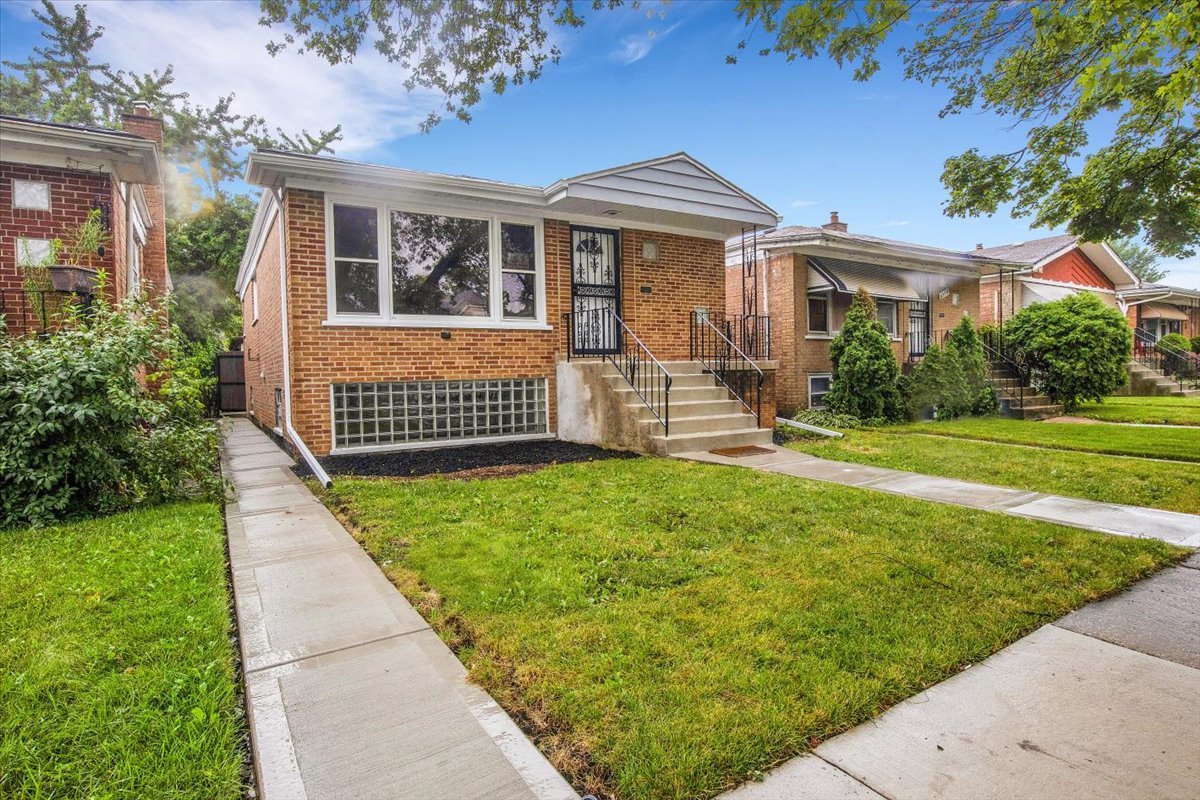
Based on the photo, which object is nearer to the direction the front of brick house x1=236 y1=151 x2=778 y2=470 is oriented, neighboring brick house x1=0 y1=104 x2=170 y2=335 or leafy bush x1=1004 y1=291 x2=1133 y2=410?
the leafy bush

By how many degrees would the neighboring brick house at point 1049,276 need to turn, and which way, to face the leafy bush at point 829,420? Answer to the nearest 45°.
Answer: approximately 45° to its right

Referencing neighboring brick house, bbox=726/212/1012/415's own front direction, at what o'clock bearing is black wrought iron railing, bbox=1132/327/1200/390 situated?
The black wrought iron railing is roughly at 9 o'clock from the neighboring brick house.

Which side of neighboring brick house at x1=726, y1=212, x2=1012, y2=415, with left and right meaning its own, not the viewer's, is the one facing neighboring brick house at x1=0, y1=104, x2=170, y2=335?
right

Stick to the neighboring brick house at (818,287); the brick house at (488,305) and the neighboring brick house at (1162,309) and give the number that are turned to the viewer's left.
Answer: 0

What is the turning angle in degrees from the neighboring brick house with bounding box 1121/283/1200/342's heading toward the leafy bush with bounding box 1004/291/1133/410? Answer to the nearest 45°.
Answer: approximately 45° to its right

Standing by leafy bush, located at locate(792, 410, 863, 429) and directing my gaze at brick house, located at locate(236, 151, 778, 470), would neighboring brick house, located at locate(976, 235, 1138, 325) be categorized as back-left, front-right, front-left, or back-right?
back-right

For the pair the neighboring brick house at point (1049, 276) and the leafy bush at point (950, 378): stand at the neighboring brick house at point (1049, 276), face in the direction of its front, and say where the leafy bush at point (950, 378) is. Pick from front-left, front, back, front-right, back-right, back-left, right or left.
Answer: front-right

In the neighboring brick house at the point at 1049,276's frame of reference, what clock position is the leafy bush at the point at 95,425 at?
The leafy bush is roughly at 2 o'clock from the neighboring brick house.

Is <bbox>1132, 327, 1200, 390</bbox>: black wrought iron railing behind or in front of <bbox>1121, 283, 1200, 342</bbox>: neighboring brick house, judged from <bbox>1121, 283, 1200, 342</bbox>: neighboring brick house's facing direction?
in front

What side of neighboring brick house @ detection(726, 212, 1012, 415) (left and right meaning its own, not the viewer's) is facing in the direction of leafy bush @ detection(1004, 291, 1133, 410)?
left

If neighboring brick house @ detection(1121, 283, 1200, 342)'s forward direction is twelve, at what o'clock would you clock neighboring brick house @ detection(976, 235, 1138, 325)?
neighboring brick house @ detection(976, 235, 1138, 325) is roughly at 2 o'clock from neighboring brick house @ detection(1121, 283, 1200, 342).

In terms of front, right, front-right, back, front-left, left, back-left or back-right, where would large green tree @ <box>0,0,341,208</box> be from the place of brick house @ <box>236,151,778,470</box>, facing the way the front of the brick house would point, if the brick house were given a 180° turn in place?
front

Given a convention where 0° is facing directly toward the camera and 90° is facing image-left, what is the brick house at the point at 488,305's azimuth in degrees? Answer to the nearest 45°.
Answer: approximately 315°

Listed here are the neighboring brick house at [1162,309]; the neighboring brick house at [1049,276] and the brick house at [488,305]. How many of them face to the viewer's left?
0

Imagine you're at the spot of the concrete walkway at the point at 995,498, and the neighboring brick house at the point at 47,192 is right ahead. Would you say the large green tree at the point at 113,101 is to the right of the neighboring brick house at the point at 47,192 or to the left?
right

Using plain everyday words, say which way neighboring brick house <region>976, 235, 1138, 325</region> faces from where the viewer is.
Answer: facing the viewer and to the right of the viewer
